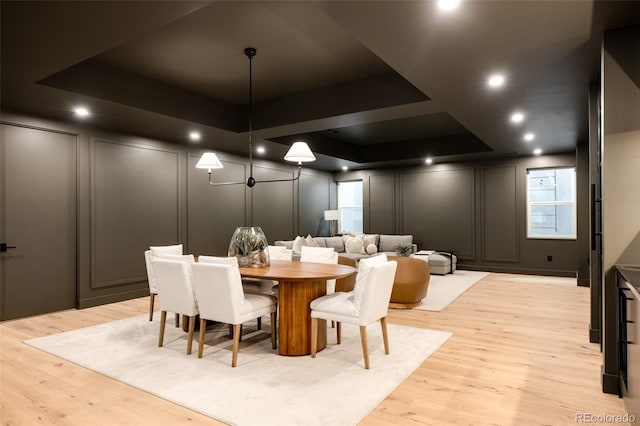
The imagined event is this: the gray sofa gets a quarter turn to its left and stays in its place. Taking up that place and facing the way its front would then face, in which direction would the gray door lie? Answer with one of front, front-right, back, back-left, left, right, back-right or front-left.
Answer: back-right

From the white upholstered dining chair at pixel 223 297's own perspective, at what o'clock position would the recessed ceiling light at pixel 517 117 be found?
The recessed ceiling light is roughly at 1 o'clock from the white upholstered dining chair.

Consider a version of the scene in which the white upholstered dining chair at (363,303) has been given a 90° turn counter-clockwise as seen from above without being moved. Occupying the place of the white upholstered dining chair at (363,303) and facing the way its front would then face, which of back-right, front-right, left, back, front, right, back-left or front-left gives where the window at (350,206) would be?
back-right

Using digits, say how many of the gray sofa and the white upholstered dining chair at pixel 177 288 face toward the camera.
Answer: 1

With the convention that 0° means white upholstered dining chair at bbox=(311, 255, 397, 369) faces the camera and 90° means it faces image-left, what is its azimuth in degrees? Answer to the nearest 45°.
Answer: approximately 135°

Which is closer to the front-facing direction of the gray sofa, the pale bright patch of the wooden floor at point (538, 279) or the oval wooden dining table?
the oval wooden dining table

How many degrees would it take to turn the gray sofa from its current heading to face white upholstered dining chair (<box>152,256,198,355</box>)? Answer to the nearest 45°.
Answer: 0° — it already faces it

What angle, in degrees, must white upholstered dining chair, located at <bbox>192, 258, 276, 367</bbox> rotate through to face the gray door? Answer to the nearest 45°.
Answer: approximately 90° to its left

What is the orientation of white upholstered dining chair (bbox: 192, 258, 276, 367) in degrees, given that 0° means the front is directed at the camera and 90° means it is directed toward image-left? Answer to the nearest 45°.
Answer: approximately 225°

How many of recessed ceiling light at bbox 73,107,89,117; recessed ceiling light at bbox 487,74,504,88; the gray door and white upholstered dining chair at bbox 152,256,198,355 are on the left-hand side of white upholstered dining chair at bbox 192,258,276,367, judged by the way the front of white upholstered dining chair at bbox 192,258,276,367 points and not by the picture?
3

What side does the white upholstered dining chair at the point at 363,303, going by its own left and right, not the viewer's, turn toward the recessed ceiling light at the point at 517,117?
right

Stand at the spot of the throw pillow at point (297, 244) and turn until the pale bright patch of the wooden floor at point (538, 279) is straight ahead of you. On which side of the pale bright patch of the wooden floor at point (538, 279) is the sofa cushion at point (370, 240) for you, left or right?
left

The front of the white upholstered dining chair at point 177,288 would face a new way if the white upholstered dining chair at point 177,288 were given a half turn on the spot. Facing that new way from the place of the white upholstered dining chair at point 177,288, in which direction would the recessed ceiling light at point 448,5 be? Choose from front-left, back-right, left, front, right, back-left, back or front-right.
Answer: left

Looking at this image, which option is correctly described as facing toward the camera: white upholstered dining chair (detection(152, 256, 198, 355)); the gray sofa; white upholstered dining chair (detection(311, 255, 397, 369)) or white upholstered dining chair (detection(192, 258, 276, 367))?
the gray sofa

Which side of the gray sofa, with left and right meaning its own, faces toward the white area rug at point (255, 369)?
front

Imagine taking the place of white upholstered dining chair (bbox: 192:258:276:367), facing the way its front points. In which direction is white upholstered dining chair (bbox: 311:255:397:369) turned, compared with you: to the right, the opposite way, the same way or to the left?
to the left

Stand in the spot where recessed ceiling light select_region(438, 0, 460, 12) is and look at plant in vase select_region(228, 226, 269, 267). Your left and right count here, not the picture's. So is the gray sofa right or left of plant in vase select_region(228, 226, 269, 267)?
right

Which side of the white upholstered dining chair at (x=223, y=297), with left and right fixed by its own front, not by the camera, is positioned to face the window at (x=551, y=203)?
front

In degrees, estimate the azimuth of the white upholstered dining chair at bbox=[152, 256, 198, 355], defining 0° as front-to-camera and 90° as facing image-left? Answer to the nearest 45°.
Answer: approximately 225°

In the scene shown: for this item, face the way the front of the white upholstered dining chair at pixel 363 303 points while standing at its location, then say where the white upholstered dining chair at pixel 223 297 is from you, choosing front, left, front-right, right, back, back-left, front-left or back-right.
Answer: front-left
